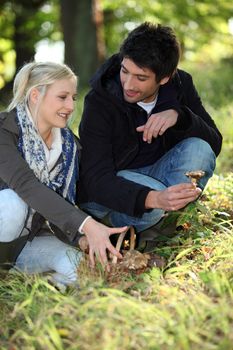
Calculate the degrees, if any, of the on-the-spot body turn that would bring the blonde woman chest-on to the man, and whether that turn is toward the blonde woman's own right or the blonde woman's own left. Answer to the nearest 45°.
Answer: approximately 90° to the blonde woman's own left

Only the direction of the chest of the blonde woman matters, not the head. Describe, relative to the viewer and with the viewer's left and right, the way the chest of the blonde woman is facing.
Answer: facing the viewer and to the right of the viewer

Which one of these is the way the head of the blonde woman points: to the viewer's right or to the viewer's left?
to the viewer's right

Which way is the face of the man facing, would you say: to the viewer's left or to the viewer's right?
to the viewer's left
